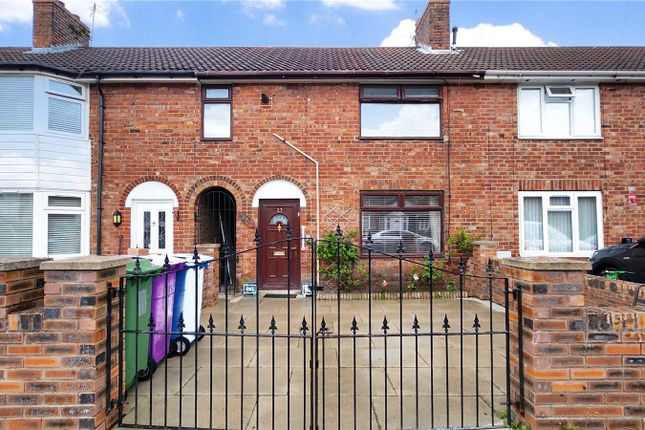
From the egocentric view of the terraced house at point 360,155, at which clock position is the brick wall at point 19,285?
The brick wall is roughly at 1 o'clock from the terraced house.

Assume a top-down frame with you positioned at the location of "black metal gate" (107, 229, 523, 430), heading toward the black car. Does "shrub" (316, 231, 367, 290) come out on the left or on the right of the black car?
left

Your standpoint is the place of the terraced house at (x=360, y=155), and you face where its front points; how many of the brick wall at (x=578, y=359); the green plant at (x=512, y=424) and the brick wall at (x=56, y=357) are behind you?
0

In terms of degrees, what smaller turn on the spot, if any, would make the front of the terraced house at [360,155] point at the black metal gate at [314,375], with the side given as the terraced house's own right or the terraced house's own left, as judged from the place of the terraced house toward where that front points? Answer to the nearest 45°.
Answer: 0° — it already faces it

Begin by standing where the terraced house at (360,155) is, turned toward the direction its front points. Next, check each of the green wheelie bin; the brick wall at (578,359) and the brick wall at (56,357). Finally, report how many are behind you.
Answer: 0

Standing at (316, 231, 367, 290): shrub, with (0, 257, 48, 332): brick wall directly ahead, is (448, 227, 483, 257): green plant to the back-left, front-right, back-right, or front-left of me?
back-left

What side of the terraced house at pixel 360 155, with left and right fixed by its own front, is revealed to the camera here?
front

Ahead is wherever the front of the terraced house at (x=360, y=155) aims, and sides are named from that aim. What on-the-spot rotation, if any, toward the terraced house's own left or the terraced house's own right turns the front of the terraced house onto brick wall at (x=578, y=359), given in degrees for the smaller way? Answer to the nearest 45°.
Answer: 0° — it already faces it

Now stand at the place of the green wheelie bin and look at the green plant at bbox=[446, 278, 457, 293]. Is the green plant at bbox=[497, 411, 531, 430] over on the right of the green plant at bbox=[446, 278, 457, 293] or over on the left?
right

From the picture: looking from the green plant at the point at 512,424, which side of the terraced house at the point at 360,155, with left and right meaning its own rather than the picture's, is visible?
front

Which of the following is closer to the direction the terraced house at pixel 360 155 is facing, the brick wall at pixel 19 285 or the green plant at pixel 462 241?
the brick wall

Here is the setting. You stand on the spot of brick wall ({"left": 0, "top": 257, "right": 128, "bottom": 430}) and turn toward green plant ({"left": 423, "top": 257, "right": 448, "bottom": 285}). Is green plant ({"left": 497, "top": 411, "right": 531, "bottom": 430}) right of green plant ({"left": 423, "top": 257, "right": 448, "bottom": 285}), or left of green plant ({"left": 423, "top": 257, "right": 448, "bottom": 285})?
right

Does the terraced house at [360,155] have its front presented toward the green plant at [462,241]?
no

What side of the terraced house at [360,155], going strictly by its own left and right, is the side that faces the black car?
left
